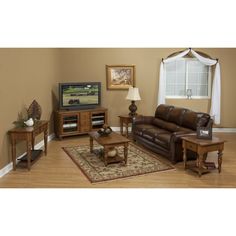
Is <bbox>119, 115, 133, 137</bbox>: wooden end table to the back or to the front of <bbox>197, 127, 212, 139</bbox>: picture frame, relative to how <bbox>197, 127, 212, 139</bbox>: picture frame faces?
to the back

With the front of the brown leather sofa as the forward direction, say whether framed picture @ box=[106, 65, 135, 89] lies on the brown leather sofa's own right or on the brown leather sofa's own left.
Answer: on the brown leather sofa's own right

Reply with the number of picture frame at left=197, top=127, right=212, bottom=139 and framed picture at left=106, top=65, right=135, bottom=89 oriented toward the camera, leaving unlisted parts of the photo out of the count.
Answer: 2

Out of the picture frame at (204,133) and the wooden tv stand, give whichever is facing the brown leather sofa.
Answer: the wooden tv stand

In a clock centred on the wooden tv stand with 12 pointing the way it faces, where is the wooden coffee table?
The wooden coffee table is roughly at 1 o'clock from the wooden tv stand.

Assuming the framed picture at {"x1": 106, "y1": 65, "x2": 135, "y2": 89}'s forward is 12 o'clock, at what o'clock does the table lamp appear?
The table lamp is roughly at 11 o'clock from the framed picture.

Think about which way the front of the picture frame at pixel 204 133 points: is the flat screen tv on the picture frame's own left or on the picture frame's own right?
on the picture frame's own right

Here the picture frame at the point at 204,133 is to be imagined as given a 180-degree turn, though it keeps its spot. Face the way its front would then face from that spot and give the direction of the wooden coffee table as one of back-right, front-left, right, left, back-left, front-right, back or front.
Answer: left

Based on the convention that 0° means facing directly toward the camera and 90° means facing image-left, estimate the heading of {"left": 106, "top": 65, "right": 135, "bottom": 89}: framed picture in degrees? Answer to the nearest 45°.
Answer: approximately 0°

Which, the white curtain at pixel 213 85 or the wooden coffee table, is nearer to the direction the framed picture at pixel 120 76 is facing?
the wooden coffee table

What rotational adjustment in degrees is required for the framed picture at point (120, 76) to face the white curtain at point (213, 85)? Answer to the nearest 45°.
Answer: approximately 90° to its left

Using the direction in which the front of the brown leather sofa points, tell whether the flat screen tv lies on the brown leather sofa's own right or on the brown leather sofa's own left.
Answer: on the brown leather sofa's own right

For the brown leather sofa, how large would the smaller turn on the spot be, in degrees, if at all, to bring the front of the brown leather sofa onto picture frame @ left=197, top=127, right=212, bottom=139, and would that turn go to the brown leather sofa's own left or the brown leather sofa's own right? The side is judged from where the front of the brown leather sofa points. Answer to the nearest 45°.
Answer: approximately 90° to the brown leather sofa's own left

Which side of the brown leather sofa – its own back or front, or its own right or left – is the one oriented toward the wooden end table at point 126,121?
right

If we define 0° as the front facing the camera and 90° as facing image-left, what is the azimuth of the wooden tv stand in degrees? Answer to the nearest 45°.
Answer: approximately 315°
